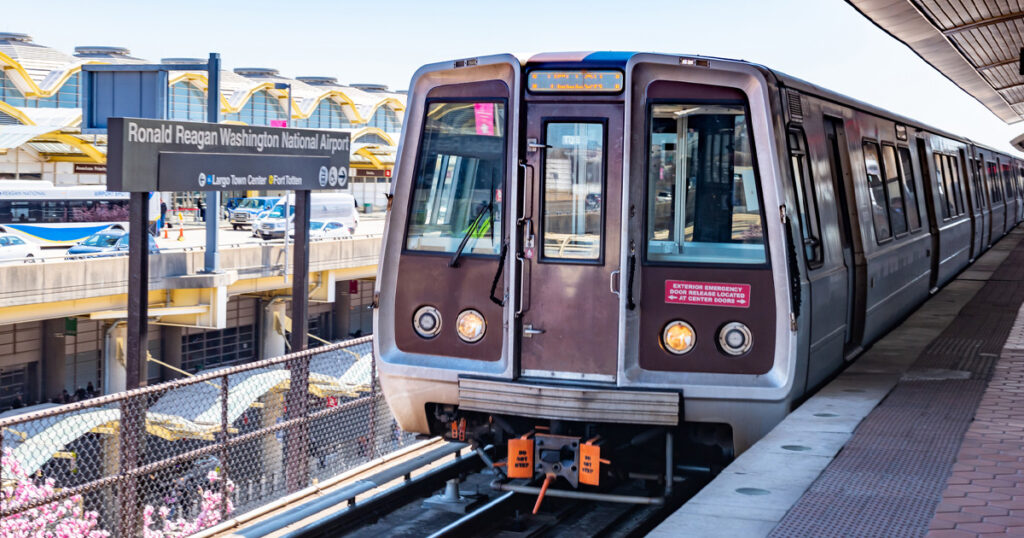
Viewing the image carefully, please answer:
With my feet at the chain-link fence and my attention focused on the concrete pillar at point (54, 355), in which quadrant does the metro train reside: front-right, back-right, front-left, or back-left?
front-right

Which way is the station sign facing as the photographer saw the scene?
facing the viewer and to the right of the viewer

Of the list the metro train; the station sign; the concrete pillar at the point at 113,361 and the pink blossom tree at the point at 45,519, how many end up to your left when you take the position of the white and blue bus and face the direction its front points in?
4

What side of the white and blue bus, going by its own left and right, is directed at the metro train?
left

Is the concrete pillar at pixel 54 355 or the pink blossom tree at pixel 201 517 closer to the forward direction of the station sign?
the pink blossom tree

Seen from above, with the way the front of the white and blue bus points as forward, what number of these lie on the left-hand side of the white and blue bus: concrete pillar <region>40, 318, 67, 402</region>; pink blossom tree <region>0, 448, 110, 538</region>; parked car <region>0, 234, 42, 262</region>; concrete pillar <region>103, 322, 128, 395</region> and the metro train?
5

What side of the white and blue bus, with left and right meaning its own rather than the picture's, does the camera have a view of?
left

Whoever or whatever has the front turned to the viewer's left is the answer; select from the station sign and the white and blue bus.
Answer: the white and blue bus

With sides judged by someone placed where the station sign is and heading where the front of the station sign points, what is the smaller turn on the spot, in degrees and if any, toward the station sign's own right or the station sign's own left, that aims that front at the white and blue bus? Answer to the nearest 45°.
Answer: approximately 135° to the station sign's own left

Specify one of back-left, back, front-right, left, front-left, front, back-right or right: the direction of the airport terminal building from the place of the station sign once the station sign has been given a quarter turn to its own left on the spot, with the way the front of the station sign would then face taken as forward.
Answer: front-left

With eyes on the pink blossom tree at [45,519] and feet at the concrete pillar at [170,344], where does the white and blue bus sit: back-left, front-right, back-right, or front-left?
back-right

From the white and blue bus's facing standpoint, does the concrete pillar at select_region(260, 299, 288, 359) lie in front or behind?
behind

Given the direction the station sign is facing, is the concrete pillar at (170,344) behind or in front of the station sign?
behind

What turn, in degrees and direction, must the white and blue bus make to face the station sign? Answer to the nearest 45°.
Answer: approximately 90° to its left

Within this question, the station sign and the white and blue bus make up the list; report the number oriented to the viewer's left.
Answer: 1
